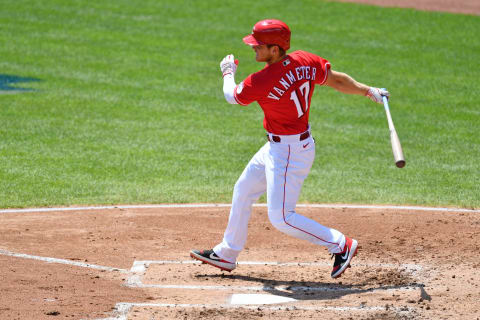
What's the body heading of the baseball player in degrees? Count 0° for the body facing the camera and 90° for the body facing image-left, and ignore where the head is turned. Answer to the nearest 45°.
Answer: approximately 135°
